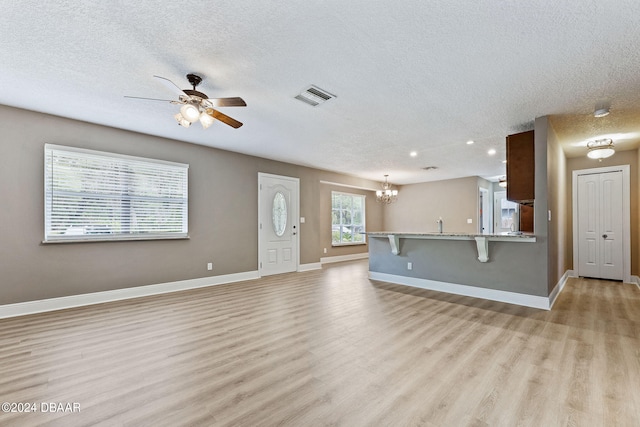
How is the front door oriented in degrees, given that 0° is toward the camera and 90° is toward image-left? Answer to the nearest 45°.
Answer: approximately 315°

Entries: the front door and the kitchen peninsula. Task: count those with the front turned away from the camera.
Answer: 0

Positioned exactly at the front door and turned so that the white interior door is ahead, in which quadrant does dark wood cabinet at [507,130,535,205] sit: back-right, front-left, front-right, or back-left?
front-right

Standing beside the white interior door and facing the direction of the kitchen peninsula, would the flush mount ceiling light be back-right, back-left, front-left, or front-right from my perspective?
front-left

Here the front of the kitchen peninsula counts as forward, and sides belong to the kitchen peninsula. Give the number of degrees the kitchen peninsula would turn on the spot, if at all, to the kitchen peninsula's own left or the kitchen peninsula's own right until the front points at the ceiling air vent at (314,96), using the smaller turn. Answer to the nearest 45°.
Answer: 0° — it already faces it

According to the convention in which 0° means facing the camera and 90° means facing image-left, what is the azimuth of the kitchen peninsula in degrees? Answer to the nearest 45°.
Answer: approximately 45°

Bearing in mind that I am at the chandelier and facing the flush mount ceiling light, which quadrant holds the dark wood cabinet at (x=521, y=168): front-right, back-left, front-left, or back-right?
front-right

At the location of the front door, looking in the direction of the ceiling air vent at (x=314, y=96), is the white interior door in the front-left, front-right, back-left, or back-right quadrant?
front-left

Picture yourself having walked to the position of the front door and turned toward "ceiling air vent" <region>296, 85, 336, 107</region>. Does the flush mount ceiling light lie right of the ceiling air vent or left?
left

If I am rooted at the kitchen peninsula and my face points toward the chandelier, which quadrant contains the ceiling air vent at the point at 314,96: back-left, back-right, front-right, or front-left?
back-left

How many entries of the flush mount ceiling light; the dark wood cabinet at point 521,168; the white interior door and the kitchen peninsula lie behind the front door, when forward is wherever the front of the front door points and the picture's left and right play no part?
0

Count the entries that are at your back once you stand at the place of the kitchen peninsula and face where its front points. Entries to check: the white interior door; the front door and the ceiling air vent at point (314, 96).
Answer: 1
